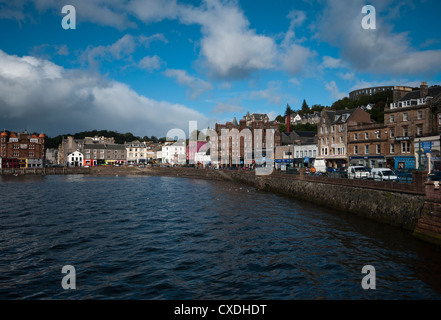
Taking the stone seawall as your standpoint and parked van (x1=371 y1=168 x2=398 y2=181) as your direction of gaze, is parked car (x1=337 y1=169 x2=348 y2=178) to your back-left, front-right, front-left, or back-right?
front-left

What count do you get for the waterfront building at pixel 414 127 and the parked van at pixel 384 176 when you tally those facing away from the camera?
0

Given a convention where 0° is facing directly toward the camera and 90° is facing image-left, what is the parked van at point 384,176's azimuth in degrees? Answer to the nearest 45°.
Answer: approximately 315°

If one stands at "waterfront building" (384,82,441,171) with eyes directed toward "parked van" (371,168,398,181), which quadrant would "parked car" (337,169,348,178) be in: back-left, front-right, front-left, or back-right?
front-right

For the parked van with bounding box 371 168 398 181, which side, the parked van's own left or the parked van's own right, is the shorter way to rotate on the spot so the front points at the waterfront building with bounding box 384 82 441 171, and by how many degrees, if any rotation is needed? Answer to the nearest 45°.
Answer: approximately 135° to the parked van's own left

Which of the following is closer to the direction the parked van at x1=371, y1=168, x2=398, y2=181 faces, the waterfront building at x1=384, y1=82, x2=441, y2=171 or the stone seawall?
the stone seawall

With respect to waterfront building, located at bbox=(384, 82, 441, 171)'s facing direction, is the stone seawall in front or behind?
in front

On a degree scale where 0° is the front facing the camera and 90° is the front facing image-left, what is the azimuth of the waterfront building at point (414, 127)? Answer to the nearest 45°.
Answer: approximately 45°

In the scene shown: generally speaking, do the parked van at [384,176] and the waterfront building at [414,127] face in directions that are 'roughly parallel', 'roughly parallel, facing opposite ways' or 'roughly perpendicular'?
roughly perpendicular

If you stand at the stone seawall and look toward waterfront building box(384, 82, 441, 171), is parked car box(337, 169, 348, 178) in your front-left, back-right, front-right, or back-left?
front-left

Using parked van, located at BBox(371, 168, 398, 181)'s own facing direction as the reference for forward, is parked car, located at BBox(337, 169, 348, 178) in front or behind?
behind
